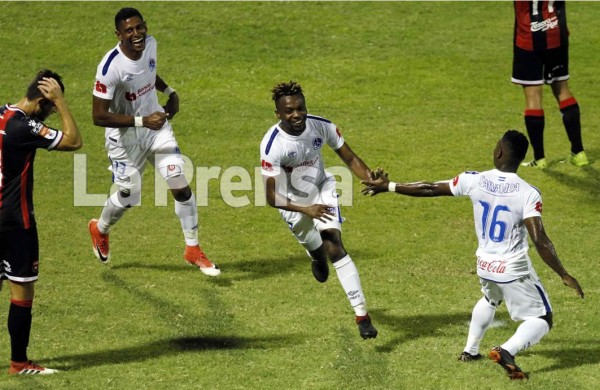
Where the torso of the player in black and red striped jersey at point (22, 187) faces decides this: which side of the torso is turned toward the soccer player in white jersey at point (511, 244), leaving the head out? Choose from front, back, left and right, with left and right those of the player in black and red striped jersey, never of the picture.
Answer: front

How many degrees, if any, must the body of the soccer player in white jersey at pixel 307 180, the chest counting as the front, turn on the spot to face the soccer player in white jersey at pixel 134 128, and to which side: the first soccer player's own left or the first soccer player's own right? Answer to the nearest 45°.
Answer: approximately 180°

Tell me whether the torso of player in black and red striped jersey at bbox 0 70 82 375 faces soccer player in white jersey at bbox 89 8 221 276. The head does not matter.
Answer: no

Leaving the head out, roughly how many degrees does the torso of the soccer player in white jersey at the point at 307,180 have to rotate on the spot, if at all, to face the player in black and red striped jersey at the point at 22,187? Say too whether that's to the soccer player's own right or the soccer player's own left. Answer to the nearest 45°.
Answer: approximately 90° to the soccer player's own right

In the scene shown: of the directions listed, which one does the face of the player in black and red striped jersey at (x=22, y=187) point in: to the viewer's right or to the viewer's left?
to the viewer's right

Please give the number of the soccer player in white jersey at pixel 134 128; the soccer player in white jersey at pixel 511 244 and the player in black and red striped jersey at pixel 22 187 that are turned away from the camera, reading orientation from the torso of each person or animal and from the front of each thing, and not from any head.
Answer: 1

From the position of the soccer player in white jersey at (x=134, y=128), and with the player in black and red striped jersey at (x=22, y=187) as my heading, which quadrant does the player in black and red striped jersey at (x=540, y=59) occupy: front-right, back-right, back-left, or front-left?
back-left

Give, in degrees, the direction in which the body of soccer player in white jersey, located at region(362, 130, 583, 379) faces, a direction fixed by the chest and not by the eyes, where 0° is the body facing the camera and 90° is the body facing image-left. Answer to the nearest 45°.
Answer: approximately 180°

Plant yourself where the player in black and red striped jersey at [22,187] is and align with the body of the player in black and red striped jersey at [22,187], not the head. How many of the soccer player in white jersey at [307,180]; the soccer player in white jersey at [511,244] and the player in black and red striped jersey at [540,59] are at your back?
0

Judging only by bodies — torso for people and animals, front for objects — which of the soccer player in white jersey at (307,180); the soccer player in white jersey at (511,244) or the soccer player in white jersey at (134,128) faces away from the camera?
the soccer player in white jersey at (511,244)

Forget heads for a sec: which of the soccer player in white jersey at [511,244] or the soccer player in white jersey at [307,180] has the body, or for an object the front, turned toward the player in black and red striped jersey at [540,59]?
the soccer player in white jersey at [511,244]

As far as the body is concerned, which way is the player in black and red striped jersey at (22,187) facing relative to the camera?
to the viewer's right

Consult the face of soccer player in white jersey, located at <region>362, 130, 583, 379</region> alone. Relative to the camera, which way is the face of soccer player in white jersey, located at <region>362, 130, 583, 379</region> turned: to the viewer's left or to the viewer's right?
to the viewer's left

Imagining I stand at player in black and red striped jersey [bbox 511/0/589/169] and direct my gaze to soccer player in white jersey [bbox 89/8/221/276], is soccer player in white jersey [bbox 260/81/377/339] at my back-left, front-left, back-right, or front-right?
front-left

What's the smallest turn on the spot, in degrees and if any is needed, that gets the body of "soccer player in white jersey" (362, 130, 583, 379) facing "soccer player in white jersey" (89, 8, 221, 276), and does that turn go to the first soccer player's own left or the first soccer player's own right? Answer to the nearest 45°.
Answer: approximately 45° to the first soccer player's own left

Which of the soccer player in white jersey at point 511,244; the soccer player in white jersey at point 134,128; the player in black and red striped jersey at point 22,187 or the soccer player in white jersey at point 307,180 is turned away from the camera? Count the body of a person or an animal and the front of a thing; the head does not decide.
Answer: the soccer player in white jersey at point 511,244

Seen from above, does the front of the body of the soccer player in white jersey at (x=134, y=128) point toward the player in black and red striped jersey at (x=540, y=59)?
no

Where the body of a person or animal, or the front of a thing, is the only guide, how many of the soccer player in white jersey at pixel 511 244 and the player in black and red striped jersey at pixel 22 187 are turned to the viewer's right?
1

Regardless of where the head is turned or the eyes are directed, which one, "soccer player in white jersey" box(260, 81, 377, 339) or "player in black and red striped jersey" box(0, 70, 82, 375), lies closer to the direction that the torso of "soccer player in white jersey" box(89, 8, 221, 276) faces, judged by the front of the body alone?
the soccer player in white jersey
